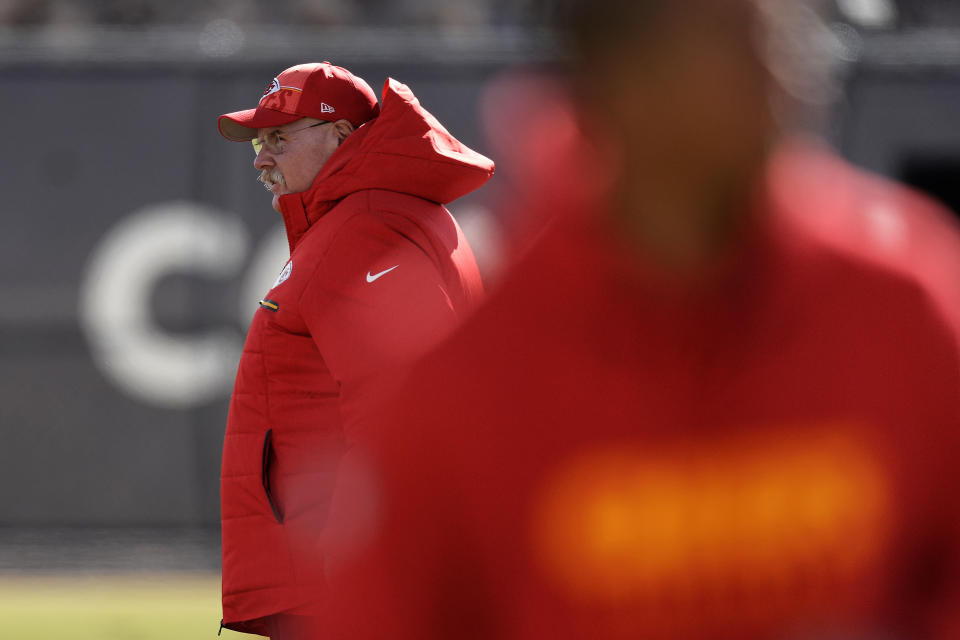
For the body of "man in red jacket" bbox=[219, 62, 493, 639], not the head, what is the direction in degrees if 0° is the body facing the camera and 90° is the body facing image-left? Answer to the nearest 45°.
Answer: approximately 90°

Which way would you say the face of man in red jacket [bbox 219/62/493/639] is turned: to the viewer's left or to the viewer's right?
to the viewer's left

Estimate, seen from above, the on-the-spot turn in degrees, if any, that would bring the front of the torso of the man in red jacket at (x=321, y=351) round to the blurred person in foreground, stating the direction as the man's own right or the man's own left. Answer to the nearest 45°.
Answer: approximately 90° to the man's own left
